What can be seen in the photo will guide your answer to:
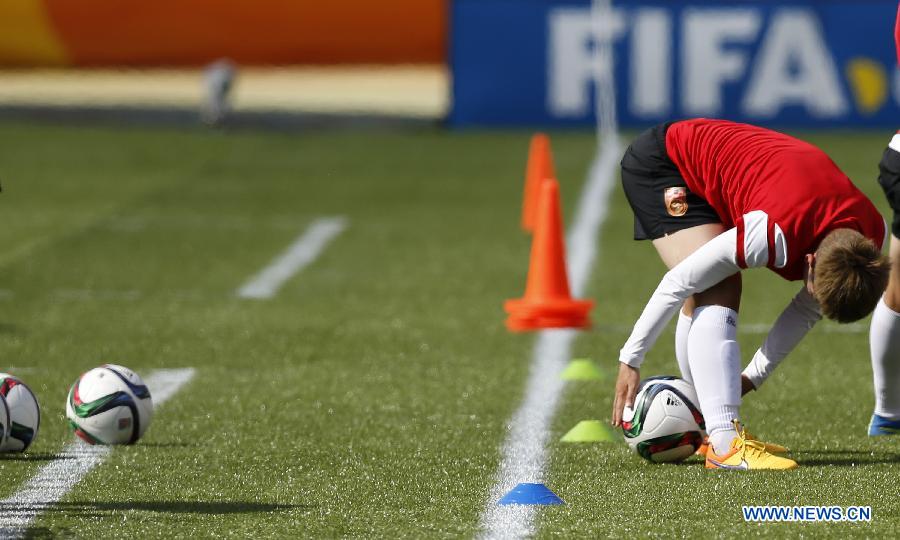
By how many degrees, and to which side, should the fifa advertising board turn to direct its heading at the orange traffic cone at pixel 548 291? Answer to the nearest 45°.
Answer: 0° — it already faces it

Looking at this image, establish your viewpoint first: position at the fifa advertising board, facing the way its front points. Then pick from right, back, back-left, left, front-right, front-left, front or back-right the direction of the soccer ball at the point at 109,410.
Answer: front

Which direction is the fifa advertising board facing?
toward the camera

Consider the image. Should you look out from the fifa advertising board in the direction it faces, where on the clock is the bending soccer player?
The bending soccer player is roughly at 12 o'clock from the fifa advertising board.

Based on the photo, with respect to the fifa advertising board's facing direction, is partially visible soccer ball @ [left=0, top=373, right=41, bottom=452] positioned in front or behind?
in front

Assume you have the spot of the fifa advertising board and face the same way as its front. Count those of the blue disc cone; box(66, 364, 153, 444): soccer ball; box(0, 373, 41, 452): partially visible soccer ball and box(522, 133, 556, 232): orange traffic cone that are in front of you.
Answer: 4

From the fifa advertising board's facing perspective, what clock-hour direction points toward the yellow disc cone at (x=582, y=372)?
The yellow disc cone is roughly at 12 o'clock from the fifa advertising board.

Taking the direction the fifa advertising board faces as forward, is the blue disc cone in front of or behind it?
in front

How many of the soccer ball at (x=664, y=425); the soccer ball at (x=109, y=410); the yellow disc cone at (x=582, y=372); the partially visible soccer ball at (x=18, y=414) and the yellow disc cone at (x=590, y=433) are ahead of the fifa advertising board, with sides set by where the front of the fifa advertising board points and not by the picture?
5

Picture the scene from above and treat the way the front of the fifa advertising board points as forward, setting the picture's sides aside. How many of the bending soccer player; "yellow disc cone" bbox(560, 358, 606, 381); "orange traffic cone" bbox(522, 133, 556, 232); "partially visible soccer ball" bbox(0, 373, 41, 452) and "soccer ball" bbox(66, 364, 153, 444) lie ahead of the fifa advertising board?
5

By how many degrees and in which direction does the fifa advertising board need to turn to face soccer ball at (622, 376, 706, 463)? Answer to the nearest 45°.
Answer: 0° — it already faces it

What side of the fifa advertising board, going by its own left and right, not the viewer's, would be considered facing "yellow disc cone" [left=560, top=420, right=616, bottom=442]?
front
